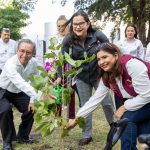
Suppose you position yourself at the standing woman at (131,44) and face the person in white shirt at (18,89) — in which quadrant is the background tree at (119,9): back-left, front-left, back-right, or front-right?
back-right

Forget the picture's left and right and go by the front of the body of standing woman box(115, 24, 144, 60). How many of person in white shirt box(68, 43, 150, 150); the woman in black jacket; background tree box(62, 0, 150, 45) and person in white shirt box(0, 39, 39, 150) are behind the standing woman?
1

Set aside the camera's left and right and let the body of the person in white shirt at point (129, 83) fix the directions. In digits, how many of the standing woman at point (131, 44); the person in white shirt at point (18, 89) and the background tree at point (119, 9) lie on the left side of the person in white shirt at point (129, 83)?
0

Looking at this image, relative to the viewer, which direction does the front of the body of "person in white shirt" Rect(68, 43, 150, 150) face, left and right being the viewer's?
facing the viewer and to the left of the viewer

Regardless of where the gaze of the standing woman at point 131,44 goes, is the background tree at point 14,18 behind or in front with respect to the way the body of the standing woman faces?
behind

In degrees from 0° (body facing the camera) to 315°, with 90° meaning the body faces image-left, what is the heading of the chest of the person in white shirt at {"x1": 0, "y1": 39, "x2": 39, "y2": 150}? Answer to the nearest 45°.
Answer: approximately 315°

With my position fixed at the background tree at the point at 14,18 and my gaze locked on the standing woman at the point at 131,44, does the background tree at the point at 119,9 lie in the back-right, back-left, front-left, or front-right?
front-left

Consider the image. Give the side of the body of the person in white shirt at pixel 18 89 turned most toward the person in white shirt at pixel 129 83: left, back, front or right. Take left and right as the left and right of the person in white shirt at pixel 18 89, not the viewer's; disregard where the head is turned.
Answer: front

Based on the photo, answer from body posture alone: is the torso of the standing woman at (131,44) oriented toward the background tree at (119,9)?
no

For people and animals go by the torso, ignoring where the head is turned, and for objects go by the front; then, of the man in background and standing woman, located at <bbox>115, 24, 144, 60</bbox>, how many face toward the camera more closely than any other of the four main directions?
2

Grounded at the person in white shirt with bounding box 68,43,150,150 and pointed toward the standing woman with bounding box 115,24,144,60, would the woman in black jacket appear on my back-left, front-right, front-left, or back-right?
front-left

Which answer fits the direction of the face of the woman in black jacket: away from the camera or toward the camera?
toward the camera

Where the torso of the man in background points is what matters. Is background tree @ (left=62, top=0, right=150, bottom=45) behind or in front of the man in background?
behind

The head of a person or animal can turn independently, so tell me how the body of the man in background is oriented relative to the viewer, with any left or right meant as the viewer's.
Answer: facing the viewer

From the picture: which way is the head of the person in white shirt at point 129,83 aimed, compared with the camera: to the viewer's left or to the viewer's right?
to the viewer's left

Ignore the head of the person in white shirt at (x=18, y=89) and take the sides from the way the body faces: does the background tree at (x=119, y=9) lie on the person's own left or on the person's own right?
on the person's own left
